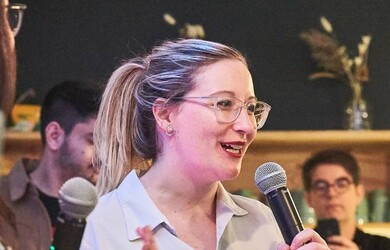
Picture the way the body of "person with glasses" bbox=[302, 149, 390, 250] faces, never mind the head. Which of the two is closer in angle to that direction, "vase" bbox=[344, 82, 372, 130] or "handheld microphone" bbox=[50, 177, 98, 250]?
the handheld microphone

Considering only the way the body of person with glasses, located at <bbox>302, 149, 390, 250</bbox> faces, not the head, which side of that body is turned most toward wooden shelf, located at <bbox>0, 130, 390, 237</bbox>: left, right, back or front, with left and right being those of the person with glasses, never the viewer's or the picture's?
back

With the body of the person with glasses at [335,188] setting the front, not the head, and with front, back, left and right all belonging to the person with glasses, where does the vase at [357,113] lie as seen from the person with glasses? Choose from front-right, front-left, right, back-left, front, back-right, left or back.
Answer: back

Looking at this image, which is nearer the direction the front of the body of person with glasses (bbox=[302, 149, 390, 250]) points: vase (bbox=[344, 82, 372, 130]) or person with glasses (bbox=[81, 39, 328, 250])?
the person with glasses

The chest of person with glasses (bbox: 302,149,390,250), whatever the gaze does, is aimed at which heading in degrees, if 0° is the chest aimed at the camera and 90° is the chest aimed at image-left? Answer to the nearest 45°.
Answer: approximately 0°

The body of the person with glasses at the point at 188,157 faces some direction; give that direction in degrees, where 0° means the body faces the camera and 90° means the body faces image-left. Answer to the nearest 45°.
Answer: approximately 315°

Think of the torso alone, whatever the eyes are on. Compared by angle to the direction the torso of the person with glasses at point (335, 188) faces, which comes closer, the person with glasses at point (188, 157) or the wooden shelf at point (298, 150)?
the person with glasses

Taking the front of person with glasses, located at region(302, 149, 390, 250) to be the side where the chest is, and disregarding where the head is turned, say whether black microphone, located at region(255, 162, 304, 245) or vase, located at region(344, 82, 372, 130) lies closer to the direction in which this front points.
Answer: the black microphone

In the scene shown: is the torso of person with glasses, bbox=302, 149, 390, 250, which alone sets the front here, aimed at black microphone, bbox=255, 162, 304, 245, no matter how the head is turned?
yes
